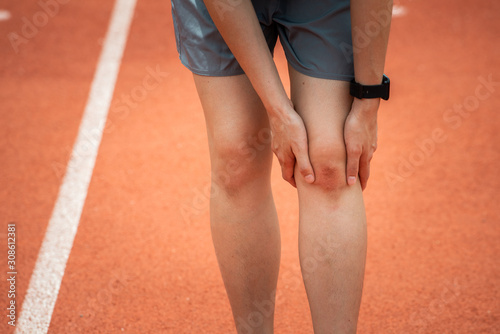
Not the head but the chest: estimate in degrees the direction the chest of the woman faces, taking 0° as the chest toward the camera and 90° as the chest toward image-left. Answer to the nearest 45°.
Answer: approximately 0°
